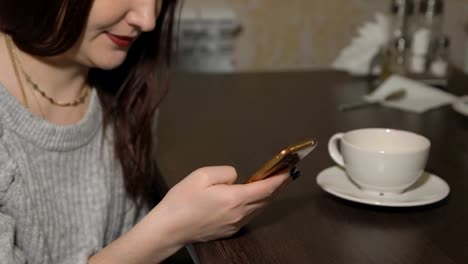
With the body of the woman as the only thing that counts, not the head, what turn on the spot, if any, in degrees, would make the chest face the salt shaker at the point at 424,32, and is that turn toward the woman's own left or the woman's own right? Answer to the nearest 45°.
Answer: approximately 90° to the woman's own left

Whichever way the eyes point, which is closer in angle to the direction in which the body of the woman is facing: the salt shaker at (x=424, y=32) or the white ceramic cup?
the white ceramic cup

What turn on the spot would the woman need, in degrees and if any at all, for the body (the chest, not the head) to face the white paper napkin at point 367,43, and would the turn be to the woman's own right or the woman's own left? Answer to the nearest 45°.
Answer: approximately 90° to the woman's own left

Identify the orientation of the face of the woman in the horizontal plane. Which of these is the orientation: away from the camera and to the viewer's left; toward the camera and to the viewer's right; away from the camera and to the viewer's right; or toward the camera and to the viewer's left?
toward the camera and to the viewer's right

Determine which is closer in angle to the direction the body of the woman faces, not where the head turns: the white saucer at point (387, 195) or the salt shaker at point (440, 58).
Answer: the white saucer

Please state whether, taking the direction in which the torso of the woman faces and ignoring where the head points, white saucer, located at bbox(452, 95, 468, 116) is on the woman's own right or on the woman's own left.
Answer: on the woman's own left

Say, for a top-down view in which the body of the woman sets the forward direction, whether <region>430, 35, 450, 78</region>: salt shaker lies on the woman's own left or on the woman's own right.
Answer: on the woman's own left

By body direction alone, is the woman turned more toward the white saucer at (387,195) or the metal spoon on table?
the white saucer
